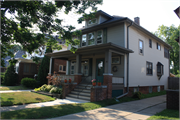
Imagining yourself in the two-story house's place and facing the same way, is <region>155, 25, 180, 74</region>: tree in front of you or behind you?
behind

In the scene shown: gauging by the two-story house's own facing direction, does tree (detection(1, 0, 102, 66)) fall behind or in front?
in front

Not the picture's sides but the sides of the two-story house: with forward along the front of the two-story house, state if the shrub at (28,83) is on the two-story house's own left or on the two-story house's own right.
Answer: on the two-story house's own right

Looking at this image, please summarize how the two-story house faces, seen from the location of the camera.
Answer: facing the viewer and to the left of the viewer
